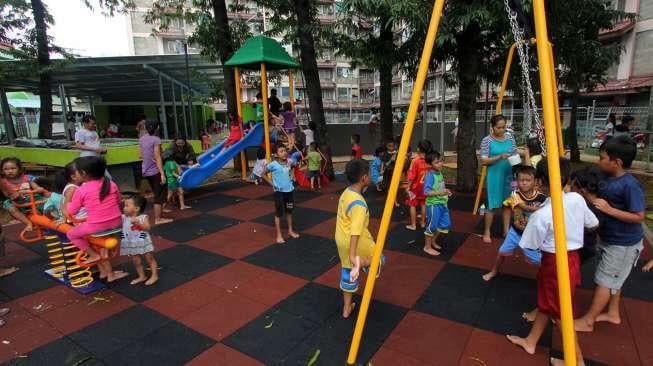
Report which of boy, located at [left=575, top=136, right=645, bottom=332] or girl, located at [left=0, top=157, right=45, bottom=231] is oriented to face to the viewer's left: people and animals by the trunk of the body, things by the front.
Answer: the boy

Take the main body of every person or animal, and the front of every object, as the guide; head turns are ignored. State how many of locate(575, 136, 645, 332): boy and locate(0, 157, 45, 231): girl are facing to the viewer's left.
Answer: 1

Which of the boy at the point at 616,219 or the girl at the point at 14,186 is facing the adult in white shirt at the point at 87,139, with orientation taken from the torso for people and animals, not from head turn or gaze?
the boy

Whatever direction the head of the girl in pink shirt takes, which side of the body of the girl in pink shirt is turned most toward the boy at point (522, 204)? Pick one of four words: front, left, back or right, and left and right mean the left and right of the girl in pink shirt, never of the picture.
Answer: back

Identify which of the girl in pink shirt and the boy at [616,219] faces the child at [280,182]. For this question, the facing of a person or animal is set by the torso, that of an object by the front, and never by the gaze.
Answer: the boy

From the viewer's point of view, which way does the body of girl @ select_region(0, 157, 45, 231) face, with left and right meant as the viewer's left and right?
facing the viewer and to the right of the viewer

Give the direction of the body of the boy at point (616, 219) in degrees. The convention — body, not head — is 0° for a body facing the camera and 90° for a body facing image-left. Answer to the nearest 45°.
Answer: approximately 90°

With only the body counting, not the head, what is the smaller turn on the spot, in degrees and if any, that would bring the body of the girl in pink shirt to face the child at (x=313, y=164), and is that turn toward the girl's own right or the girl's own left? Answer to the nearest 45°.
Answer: approximately 90° to the girl's own right

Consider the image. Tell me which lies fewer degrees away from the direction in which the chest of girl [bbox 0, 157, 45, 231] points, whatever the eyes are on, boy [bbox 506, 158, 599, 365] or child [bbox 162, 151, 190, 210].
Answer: the boy

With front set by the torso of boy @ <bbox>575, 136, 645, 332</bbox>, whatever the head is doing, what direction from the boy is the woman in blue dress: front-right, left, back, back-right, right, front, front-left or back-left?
front-right

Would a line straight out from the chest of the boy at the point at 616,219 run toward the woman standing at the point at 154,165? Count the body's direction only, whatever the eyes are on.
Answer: yes

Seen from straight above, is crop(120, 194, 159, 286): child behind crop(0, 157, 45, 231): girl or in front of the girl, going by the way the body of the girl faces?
in front

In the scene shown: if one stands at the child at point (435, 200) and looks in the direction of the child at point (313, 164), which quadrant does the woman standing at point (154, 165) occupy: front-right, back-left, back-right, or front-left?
front-left

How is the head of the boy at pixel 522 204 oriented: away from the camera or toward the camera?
toward the camera

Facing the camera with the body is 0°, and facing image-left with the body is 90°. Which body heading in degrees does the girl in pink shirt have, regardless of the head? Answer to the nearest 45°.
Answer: approximately 135°

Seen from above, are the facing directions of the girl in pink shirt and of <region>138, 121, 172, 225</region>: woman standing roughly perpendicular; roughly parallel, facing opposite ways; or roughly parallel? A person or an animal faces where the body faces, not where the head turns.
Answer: roughly perpendicular

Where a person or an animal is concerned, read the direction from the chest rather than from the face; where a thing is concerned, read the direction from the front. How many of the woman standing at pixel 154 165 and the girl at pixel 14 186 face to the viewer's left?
0

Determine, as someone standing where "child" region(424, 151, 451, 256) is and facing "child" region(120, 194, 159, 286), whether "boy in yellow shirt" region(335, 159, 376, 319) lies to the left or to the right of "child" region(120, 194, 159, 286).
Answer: left

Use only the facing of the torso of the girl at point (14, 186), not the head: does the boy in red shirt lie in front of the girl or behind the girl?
in front
